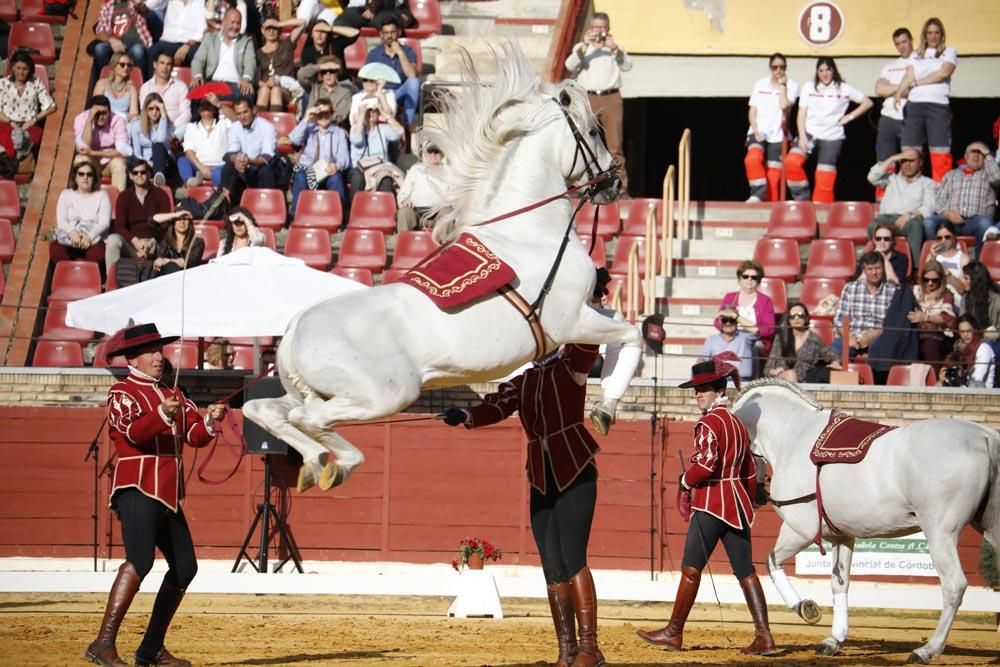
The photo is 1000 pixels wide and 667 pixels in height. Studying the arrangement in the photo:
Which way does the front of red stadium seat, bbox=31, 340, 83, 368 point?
toward the camera

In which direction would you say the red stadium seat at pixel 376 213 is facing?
toward the camera

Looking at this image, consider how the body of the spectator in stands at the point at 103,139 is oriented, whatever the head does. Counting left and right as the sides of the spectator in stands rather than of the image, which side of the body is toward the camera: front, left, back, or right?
front

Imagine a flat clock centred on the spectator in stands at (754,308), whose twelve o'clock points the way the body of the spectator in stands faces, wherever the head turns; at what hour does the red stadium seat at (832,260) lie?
The red stadium seat is roughly at 7 o'clock from the spectator in stands.

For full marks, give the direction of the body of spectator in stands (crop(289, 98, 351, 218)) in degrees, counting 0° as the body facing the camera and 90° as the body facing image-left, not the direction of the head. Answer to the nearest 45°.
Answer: approximately 0°

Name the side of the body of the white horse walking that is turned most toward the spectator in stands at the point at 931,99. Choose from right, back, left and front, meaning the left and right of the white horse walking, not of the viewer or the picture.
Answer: right

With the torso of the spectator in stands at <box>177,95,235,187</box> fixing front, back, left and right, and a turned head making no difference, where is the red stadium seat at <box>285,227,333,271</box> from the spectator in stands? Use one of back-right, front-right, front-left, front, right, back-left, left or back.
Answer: front-left

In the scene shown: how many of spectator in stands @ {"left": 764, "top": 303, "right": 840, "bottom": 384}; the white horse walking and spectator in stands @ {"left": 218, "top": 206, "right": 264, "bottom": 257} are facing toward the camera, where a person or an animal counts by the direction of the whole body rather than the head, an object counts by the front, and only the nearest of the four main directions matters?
2

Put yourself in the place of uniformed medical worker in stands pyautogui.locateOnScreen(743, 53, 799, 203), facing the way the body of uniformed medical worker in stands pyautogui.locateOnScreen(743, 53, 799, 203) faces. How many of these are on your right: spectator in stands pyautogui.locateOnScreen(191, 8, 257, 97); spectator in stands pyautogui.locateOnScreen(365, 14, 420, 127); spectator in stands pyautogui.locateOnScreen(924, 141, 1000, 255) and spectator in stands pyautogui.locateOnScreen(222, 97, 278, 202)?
3

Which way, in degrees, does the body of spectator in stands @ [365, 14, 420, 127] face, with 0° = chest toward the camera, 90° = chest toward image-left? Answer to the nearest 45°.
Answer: approximately 0°

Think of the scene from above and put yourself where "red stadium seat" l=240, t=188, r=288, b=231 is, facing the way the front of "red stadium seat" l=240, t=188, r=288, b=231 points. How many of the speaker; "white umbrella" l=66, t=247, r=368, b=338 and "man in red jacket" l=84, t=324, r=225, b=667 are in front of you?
3
